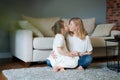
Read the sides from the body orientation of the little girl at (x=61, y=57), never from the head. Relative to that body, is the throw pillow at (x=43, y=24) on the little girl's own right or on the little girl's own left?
on the little girl's own left

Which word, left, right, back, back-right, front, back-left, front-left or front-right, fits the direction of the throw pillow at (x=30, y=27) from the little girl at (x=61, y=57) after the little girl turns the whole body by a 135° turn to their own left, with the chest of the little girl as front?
front

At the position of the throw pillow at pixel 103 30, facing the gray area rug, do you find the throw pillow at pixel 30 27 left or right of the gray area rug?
right

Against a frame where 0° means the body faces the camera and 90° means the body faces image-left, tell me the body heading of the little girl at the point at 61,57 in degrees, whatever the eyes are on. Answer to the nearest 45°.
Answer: approximately 270°

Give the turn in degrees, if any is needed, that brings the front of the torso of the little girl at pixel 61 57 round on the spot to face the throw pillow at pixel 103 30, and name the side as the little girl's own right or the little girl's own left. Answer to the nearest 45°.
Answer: approximately 45° to the little girl's own left
